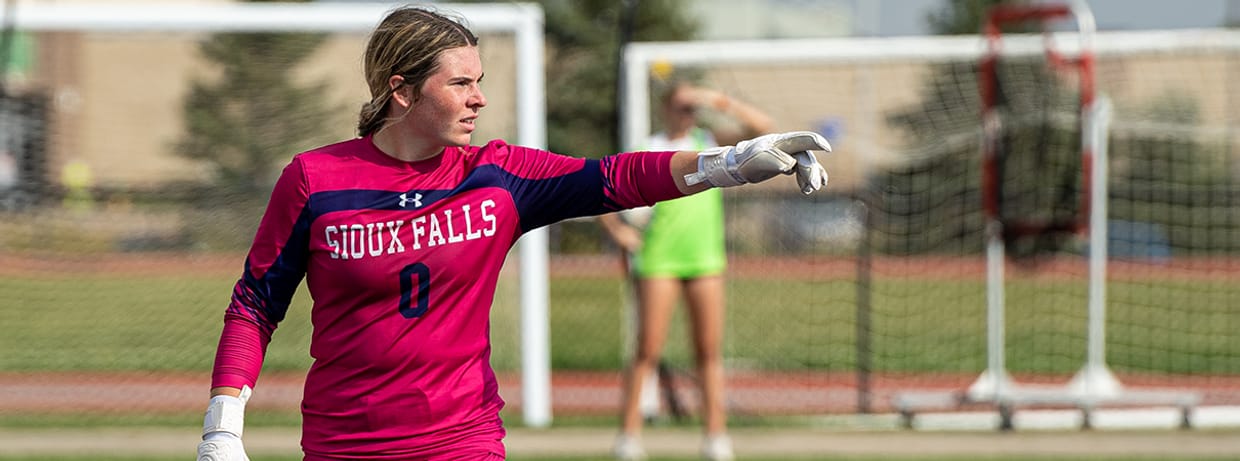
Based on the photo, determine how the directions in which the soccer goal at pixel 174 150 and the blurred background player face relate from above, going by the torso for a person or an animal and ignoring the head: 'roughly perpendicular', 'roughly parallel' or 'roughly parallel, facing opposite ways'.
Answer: roughly parallel

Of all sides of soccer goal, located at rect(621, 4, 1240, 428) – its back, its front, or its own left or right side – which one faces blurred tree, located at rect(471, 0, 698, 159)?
back

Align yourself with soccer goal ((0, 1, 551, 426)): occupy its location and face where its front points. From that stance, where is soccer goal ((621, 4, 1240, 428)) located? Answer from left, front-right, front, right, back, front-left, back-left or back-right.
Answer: left

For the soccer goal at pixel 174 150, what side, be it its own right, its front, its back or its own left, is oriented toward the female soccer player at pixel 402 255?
front

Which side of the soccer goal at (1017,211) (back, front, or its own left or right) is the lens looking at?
front

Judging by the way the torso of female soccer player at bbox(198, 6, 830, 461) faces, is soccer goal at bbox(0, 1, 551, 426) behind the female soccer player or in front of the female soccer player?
behind

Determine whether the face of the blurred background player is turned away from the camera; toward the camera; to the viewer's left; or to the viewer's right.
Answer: toward the camera

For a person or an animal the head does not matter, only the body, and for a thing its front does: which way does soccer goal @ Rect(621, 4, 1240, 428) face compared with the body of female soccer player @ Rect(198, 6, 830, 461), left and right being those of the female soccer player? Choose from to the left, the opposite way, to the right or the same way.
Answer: the same way

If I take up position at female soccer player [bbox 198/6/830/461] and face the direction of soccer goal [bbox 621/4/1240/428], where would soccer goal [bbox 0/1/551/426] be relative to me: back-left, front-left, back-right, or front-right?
front-left

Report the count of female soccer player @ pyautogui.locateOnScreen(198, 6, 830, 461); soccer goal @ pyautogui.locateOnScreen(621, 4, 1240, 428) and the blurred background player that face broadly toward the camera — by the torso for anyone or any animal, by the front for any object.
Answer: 3

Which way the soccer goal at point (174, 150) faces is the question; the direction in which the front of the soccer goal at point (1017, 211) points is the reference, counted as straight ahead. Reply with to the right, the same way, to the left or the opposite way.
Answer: the same way

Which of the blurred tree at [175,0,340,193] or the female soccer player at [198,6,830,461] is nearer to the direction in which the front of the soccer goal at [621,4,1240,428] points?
the female soccer player

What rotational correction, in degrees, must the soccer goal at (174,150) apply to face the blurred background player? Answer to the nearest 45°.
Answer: approximately 45° to its left

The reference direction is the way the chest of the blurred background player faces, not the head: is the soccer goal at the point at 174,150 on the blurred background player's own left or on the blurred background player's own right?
on the blurred background player's own right

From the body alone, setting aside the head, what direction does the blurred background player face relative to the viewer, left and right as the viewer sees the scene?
facing the viewer

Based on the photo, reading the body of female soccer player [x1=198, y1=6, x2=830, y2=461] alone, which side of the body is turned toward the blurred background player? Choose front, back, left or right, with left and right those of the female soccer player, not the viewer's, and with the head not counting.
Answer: back
